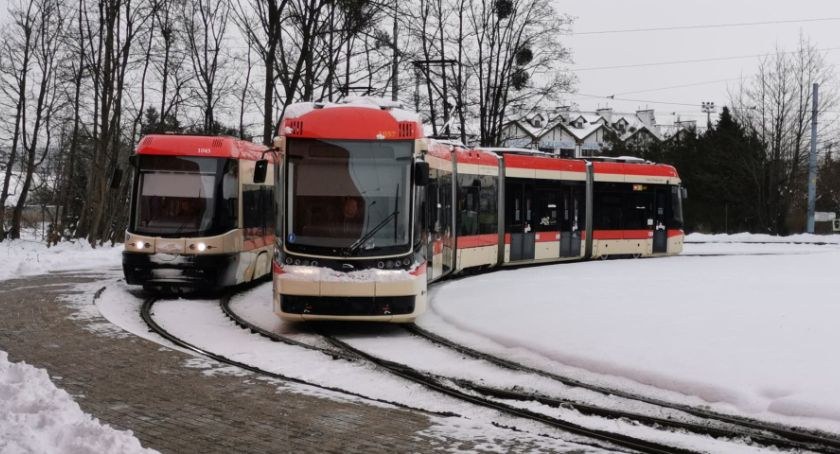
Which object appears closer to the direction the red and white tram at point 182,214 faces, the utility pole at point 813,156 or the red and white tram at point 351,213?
the red and white tram

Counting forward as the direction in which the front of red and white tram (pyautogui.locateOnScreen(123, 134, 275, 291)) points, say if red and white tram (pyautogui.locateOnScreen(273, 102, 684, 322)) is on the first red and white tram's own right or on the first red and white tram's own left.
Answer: on the first red and white tram's own left

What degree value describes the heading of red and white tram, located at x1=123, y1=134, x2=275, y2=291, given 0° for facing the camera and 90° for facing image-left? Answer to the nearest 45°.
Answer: approximately 45°
